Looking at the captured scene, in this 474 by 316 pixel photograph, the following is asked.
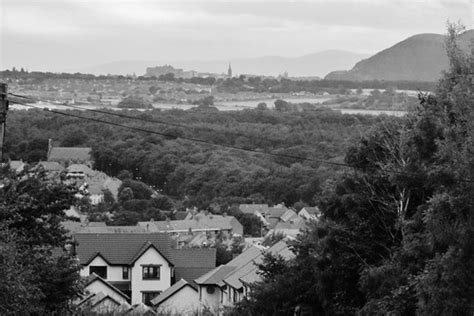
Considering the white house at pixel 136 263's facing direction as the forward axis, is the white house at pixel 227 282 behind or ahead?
ahead

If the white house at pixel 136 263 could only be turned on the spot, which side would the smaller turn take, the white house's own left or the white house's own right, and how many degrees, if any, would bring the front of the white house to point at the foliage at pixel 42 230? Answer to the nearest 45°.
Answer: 0° — it already faces it

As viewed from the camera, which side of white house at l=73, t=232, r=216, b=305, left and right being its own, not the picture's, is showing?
front
